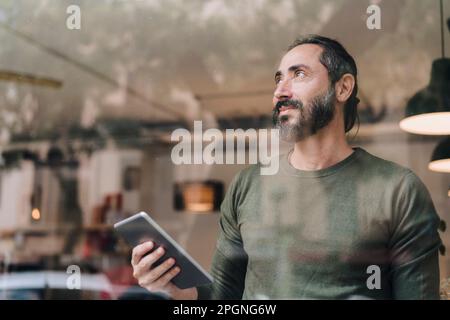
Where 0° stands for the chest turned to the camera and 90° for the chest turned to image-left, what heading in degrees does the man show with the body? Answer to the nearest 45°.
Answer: approximately 45°
